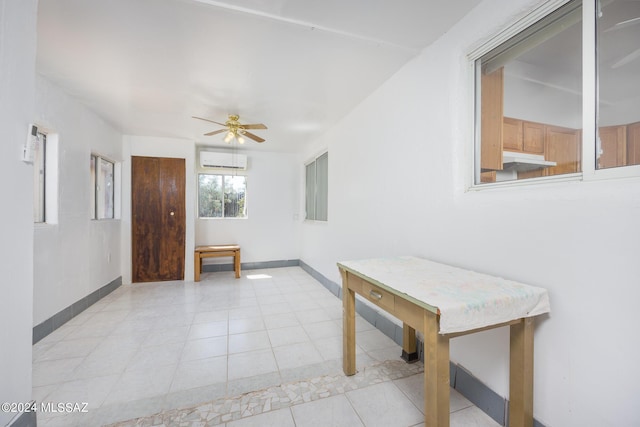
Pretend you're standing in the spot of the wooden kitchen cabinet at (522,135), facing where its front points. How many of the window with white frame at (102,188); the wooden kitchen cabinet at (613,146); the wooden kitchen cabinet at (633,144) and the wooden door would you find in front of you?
2

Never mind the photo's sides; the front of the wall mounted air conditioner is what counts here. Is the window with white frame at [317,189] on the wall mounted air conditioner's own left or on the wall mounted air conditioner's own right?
on the wall mounted air conditioner's own left
